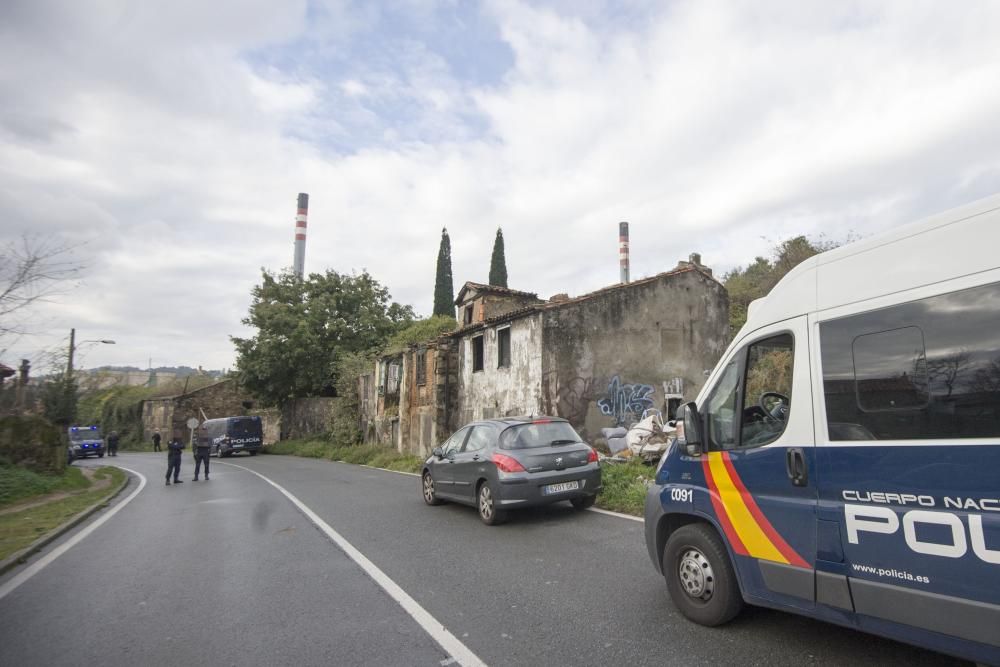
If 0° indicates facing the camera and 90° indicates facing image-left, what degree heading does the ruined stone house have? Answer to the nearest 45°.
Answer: approximately 45°

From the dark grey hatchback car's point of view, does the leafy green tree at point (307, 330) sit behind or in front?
in front

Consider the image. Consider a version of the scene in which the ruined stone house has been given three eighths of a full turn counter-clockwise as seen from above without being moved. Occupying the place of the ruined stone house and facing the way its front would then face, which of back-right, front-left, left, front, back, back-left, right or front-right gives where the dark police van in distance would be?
back-left

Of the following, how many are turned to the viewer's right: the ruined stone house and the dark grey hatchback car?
0

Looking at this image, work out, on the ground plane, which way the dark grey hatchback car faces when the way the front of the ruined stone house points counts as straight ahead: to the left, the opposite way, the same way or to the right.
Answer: to the right

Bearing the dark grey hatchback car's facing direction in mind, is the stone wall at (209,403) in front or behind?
in front

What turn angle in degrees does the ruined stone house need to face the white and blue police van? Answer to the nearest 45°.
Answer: approximately 45° to its left

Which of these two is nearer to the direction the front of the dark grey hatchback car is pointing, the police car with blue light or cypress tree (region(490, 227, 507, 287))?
the police car with blue light

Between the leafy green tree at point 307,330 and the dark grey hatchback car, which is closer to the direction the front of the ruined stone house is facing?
the dark grey hatchback car

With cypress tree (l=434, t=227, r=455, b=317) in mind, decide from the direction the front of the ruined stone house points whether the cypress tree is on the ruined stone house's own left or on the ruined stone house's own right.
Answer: on the ruined stone house's own right

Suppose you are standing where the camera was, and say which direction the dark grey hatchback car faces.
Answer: facing away from the viewer and to the left of the viewer

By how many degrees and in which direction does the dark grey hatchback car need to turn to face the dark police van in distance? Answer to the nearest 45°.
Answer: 0° — it already faces it

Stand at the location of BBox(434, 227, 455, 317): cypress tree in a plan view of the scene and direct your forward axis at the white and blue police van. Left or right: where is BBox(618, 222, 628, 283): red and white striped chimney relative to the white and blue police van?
left
